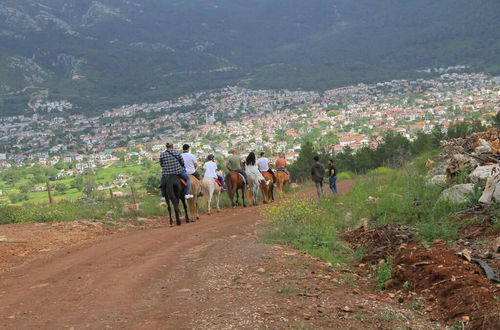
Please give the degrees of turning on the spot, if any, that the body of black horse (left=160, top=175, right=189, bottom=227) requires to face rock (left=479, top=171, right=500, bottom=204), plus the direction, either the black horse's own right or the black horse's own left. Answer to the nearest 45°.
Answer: approximately 135° to the black horse's own right

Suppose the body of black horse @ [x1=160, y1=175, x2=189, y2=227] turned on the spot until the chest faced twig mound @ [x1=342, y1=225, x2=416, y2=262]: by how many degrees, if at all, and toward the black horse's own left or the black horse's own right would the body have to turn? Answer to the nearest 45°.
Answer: approximately 135° to the black horse's own right

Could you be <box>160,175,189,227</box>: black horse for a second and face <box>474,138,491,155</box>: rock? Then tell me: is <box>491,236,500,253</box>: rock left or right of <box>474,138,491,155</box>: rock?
right

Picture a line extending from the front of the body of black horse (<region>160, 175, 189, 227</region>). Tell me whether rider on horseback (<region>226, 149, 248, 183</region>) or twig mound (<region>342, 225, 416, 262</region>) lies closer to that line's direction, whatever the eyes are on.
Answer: the rider on horseback

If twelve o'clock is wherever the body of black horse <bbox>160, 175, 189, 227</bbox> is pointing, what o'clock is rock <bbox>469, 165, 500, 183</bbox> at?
The rock is roughly at 4 o'clock from the black horse.

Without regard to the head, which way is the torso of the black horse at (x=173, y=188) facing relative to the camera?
away from the camera
